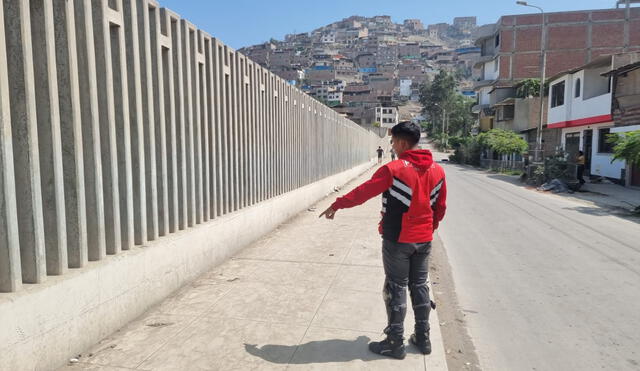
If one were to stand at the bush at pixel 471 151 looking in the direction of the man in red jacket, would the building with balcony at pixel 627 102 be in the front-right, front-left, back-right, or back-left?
front-left

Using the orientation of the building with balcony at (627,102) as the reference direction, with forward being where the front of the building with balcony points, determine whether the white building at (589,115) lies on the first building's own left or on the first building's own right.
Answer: on the first building's own right

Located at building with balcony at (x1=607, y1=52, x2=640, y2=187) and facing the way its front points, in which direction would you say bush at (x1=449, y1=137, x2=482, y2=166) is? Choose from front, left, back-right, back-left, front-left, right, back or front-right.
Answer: right

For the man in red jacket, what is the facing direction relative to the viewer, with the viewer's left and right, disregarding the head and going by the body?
facing away from the viewer and to the left of the viewer

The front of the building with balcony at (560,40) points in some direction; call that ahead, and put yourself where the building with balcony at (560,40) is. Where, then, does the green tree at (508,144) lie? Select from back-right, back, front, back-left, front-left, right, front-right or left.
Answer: front-left

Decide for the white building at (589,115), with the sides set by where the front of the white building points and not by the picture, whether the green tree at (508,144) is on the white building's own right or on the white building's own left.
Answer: on the white building's own right

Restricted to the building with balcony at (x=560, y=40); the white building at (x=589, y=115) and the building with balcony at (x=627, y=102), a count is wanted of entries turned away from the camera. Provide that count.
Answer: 0

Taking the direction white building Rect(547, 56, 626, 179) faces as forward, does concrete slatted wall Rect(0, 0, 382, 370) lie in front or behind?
in front

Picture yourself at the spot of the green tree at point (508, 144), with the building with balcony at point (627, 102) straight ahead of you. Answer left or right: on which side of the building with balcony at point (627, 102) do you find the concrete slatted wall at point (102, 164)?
right

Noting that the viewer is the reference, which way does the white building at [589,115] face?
facing the viewer and to the left of the viewer

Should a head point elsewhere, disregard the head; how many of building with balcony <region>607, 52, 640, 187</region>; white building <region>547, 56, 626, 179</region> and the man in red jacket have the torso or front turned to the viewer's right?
0

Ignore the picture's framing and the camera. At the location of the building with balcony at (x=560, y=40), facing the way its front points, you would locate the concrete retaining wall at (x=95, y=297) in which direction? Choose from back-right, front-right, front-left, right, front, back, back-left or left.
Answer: front-left

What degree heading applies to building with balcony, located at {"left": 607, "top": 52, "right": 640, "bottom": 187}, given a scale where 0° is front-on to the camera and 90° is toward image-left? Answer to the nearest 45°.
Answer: approximately 45°
